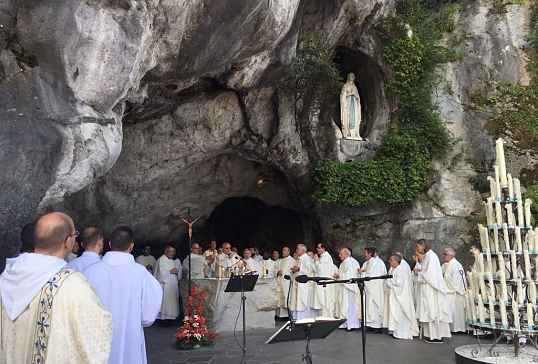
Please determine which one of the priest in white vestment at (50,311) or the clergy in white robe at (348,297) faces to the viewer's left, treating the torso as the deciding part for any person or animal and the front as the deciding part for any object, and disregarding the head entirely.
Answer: the clergy in white robe

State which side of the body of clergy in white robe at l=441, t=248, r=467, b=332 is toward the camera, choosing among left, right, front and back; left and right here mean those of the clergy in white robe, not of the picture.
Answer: left

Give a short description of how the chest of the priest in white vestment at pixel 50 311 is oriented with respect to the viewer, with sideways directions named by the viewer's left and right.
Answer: facing away from the viewer and to the right of the viewer

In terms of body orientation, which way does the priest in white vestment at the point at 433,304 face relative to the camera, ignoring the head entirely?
to the viewer's left

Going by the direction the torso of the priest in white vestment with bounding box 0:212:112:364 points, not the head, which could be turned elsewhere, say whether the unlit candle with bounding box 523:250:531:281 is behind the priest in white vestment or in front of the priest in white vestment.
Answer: in front

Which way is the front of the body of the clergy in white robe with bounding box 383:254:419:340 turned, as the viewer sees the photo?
to the viewer's left

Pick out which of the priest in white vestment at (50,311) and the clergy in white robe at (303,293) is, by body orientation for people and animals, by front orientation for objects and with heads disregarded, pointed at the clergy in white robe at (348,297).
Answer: the priest in white vestment

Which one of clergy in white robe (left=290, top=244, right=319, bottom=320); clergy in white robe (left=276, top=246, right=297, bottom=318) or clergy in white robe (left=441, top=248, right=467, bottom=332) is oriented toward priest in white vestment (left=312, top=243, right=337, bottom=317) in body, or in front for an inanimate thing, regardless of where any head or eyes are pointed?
clergy in white robe (left=441, top=248, right=467, bottom=332)
